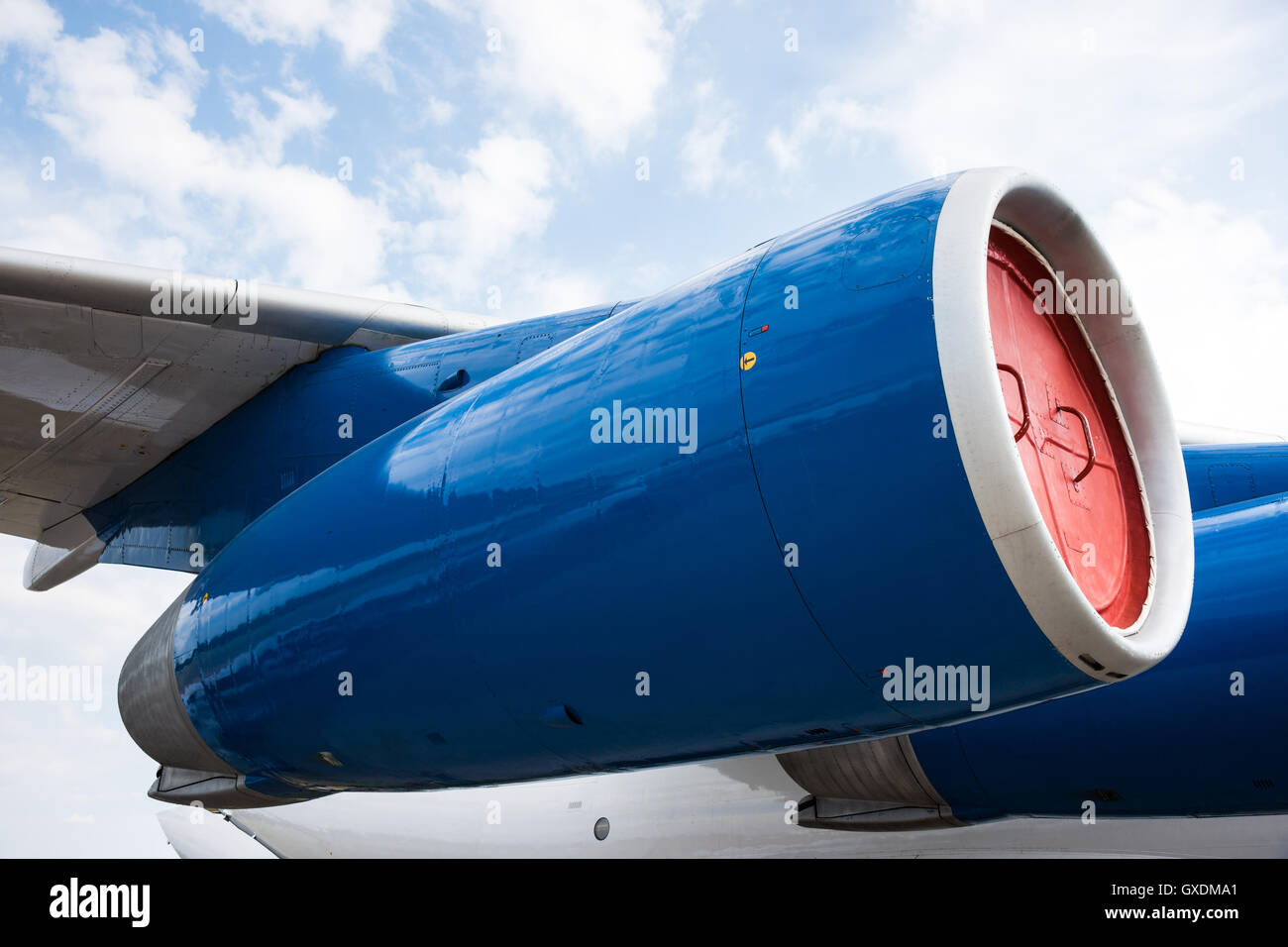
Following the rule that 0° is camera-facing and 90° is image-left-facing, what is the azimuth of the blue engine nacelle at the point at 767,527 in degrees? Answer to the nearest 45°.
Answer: approximately 315°

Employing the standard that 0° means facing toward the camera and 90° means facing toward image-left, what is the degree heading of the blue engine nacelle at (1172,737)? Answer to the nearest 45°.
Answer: approximately 270°

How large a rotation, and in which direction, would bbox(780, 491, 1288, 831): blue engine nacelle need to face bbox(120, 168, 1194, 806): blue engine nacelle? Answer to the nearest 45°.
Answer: approximately 135° to its right

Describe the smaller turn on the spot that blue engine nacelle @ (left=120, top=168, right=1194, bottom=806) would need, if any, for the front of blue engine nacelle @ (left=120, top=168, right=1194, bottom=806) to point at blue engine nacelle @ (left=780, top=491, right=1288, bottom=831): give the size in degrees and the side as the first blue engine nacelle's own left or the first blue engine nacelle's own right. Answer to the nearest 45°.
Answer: approximately 90° to the first blue engine nacelle's own left
